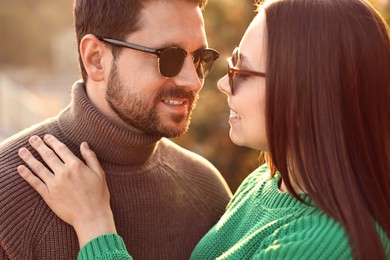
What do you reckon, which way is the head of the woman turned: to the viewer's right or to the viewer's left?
to the viewer's left

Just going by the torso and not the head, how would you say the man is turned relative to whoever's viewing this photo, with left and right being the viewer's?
facing the viewer and to the right of the viewer

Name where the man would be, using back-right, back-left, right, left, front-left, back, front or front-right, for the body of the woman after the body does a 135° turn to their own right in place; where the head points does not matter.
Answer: left

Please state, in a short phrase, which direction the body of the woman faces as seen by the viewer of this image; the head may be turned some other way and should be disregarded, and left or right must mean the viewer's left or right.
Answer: facing to the left of the viewer

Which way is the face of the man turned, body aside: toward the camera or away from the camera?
toward the camera
